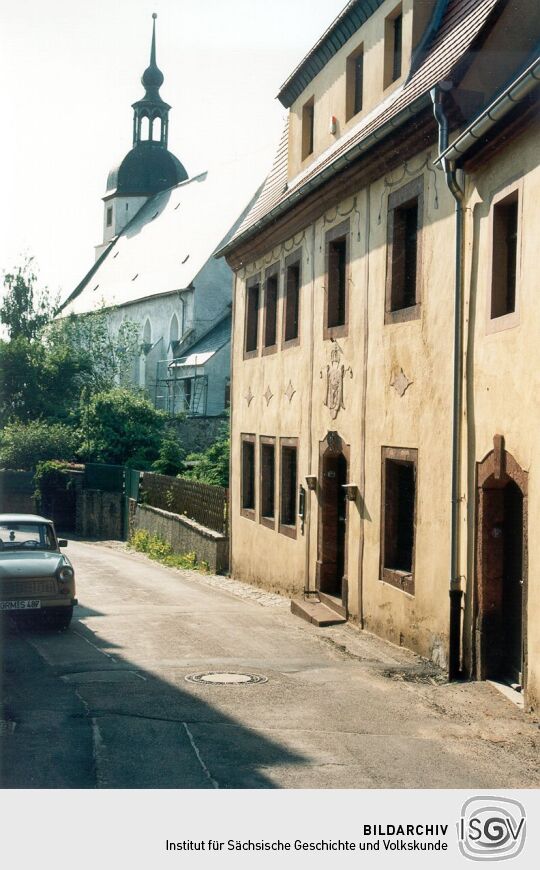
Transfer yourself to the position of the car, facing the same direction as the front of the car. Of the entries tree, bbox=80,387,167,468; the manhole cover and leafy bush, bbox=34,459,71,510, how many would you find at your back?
2

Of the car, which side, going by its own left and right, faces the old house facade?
left

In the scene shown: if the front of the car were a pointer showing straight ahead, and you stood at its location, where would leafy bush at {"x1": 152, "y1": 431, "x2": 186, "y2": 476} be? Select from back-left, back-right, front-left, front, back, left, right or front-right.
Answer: back

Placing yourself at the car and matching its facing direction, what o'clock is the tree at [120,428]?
The tree is roughly at 6 o'clock from the car.

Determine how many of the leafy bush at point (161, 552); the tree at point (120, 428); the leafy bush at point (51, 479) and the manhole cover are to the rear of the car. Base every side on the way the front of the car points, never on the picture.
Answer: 3

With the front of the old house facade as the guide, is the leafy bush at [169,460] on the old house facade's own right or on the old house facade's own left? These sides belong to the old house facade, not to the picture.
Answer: on the old house facade's own right

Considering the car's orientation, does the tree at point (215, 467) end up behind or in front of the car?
behind

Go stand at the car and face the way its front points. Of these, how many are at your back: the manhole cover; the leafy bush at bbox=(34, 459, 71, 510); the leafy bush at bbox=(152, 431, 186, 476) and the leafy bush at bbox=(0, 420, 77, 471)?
3

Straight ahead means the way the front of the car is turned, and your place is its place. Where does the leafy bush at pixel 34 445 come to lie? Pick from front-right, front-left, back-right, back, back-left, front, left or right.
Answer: back

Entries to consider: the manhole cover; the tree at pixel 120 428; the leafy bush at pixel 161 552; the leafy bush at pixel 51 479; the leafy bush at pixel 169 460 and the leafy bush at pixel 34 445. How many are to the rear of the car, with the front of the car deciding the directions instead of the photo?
5

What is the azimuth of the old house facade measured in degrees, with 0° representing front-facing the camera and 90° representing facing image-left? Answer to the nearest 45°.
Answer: approximately 45°

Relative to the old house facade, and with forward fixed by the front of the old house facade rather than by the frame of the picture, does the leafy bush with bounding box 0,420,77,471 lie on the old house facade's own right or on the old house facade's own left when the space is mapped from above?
on the old house facade's own right

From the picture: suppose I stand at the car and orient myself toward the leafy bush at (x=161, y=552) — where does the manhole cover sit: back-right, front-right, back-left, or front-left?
back-right
